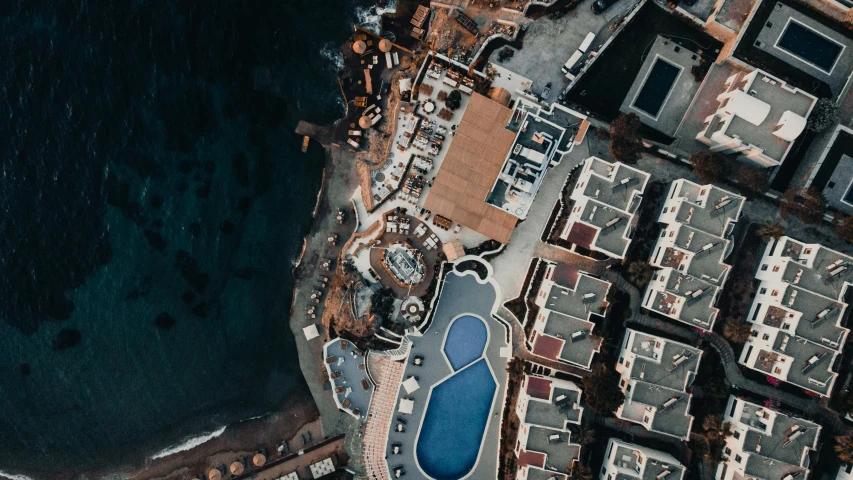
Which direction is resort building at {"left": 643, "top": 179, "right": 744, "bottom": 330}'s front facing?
to the viewer's left

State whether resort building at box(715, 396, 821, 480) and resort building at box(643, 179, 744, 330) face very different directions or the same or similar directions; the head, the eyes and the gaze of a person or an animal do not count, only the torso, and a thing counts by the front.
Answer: same or similar directions

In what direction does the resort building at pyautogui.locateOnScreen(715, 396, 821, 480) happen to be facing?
to the viewer's left

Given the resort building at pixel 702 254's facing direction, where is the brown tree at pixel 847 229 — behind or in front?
behind

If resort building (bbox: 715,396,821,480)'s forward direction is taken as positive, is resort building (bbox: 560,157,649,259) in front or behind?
in front
